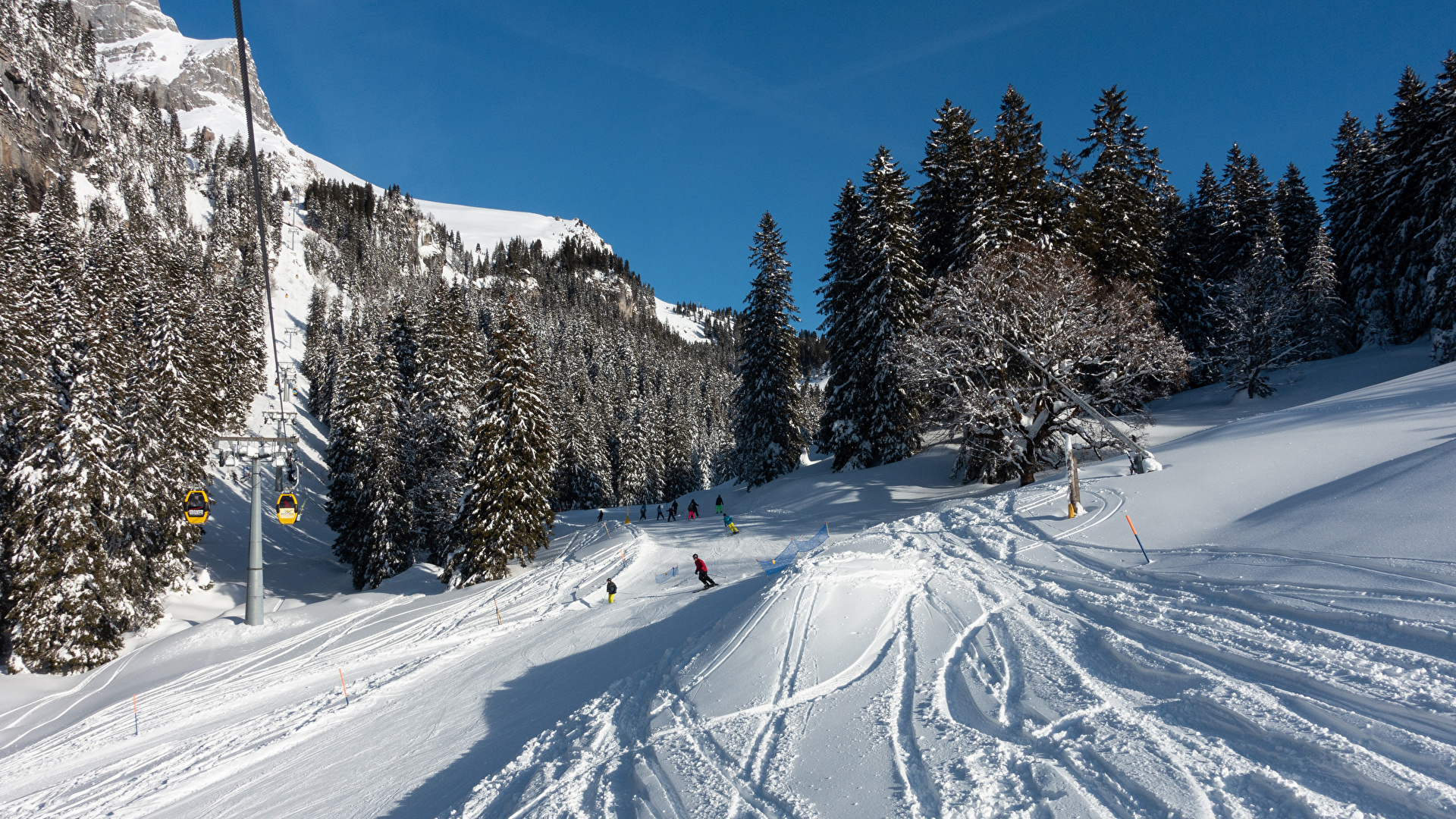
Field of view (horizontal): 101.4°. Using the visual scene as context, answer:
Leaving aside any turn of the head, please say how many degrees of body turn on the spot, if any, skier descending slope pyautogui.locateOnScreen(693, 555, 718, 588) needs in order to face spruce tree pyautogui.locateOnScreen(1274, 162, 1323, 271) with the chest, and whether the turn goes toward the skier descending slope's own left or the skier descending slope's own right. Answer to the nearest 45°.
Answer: approximately 180°

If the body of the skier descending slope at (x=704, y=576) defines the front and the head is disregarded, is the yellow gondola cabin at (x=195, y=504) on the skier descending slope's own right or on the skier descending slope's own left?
on the skier descending slope's own right

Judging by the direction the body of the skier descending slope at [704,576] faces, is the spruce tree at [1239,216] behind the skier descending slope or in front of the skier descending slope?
behind

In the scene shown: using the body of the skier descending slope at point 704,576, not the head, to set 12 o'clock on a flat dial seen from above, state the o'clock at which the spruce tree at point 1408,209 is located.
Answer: The spruce tree is roughly at 7 o'clock from the skier descending slope.

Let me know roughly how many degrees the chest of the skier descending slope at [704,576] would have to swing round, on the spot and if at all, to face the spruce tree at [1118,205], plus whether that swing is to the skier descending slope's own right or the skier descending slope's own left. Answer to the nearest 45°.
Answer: approximately 180°

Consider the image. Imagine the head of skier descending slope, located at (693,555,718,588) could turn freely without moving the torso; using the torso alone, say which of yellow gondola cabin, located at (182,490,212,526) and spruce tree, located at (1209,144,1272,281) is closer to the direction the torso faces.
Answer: the yellow gondola cabin

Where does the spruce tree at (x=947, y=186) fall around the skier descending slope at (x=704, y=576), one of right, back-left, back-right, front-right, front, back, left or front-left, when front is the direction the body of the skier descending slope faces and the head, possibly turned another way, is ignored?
back

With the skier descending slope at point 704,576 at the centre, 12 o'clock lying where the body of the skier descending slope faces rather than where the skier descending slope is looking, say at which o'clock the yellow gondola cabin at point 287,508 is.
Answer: The yellow gondola cabin is roughly at 2 o'clock from the skier descending slope.

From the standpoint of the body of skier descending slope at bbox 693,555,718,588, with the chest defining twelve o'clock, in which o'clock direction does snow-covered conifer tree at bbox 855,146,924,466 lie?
The snow-covered conifer tree is roughly at 6 o'clock from the skier descending slope.

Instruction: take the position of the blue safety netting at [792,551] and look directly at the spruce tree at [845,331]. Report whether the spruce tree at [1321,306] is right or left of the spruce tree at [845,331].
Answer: right

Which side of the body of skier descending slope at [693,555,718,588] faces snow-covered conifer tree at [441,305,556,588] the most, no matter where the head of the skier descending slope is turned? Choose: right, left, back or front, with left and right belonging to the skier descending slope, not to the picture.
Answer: right

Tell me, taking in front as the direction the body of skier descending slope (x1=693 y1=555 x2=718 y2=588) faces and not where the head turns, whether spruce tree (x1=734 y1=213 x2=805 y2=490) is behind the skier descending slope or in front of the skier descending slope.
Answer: behind

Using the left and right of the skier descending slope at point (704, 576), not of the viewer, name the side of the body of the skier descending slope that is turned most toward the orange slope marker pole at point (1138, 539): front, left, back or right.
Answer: left

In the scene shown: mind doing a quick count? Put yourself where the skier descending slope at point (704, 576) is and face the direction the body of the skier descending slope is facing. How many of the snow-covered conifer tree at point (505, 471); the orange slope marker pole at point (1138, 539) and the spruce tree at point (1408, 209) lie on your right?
1

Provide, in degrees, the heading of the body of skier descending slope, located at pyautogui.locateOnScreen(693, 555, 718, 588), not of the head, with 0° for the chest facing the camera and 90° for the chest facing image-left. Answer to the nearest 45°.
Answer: approximately 45°
